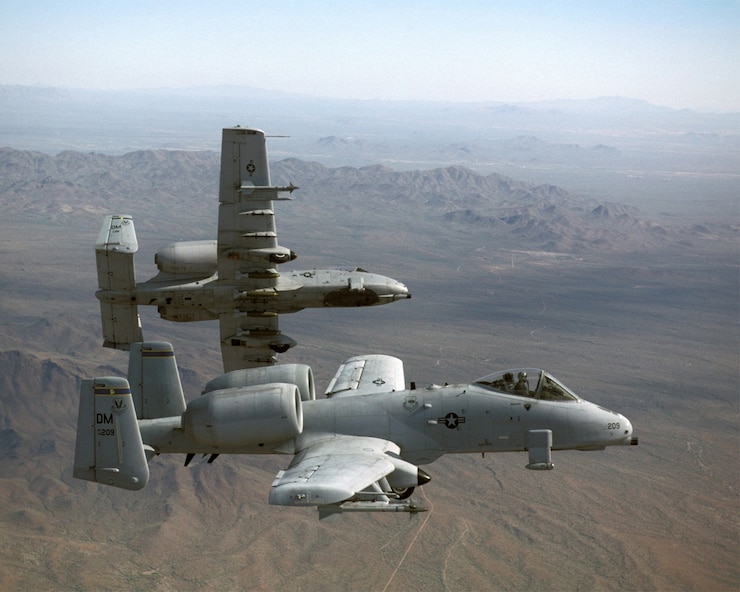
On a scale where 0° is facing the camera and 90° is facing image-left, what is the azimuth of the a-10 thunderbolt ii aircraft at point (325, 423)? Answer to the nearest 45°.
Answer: approximately 270°

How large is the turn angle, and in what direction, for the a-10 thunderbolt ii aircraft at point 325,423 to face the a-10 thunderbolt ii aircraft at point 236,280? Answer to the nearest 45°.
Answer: approximately 135° to its left
